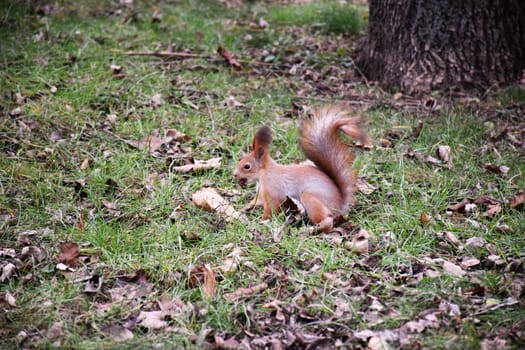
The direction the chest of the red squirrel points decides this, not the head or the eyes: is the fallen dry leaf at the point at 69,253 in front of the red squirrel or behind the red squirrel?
in front

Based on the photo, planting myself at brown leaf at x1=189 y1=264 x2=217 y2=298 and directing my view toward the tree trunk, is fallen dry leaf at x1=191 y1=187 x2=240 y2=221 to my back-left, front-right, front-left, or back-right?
front-left

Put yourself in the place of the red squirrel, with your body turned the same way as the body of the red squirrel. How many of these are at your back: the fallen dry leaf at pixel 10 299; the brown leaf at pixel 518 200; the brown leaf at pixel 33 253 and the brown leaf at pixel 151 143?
1

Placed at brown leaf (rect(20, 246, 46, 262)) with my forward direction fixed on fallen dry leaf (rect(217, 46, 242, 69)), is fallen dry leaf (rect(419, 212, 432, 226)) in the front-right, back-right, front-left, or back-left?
front-right

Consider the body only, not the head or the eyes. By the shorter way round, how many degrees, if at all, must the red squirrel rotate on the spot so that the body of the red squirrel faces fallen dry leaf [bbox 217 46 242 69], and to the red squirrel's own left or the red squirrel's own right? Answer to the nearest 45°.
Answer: approximately 90° to the red squirrel's own right

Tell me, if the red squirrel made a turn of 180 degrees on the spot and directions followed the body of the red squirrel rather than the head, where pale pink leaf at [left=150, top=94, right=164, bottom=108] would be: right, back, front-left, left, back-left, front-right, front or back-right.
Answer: back-left

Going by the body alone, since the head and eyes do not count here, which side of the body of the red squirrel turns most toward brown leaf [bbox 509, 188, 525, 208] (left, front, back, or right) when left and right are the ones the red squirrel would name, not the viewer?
back

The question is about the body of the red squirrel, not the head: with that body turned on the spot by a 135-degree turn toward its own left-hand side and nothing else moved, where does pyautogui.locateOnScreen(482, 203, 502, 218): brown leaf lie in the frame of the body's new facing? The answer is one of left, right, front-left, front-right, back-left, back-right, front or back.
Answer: front-left

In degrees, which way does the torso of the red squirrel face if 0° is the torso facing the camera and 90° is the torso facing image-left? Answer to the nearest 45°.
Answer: approximately 90°

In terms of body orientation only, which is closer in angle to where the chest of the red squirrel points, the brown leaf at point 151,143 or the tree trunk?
the brown leaf

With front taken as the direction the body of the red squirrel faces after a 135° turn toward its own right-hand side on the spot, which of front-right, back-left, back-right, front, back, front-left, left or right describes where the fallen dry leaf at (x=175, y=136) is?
left

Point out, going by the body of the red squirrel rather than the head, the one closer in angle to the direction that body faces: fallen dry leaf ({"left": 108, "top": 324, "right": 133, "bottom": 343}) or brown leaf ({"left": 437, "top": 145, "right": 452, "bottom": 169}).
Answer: the fallen dry leaf

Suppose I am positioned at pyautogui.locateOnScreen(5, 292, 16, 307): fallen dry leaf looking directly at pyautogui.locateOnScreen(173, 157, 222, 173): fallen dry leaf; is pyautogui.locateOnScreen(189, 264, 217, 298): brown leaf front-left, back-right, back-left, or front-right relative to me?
front-right

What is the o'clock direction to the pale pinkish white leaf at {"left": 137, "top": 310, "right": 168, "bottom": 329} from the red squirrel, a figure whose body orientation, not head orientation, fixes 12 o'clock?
The pale pinkish white leaf is roughly at 10 o'clock from the red squirrel.
